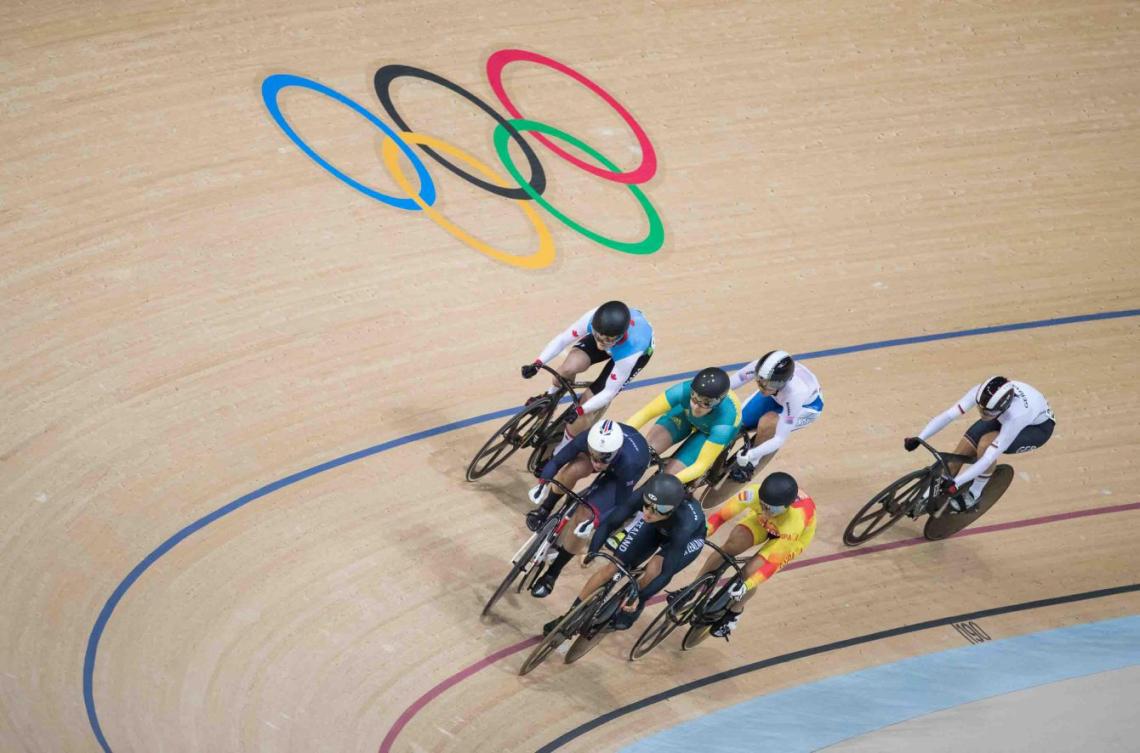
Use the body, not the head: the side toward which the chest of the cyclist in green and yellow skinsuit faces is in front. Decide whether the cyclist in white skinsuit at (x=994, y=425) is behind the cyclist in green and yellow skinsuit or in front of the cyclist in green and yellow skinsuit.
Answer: behind

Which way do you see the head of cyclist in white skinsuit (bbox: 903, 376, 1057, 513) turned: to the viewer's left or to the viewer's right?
to the viewer's left

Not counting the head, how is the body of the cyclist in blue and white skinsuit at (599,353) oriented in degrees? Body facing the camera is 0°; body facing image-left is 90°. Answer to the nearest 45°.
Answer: approximately 45°

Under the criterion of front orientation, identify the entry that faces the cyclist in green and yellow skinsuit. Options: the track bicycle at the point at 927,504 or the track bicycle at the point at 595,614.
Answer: the track bicycle at the point at 927,504

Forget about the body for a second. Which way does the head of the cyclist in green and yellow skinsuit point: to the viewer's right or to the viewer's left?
to the viewer's left

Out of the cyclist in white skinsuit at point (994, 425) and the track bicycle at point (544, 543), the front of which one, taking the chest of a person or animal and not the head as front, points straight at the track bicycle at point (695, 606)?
the cyclist in white skinsuit

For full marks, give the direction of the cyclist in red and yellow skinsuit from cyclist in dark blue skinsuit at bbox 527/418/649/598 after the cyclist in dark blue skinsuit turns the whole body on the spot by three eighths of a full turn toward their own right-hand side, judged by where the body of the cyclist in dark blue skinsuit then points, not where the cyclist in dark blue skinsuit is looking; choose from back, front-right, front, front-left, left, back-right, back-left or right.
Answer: right

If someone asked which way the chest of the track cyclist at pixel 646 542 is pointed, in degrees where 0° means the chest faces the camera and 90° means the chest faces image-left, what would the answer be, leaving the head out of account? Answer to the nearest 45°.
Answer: approximately 45°

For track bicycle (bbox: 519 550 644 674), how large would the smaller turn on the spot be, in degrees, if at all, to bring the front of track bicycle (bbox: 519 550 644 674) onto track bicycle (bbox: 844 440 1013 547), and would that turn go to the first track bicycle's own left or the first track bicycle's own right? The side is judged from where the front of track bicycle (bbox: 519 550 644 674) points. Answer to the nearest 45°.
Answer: approximately 180°
